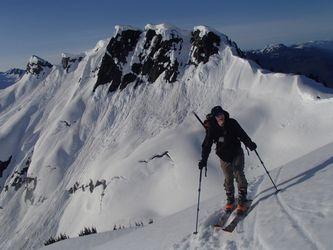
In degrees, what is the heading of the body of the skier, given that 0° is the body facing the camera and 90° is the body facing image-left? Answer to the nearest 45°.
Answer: approximately 0°
